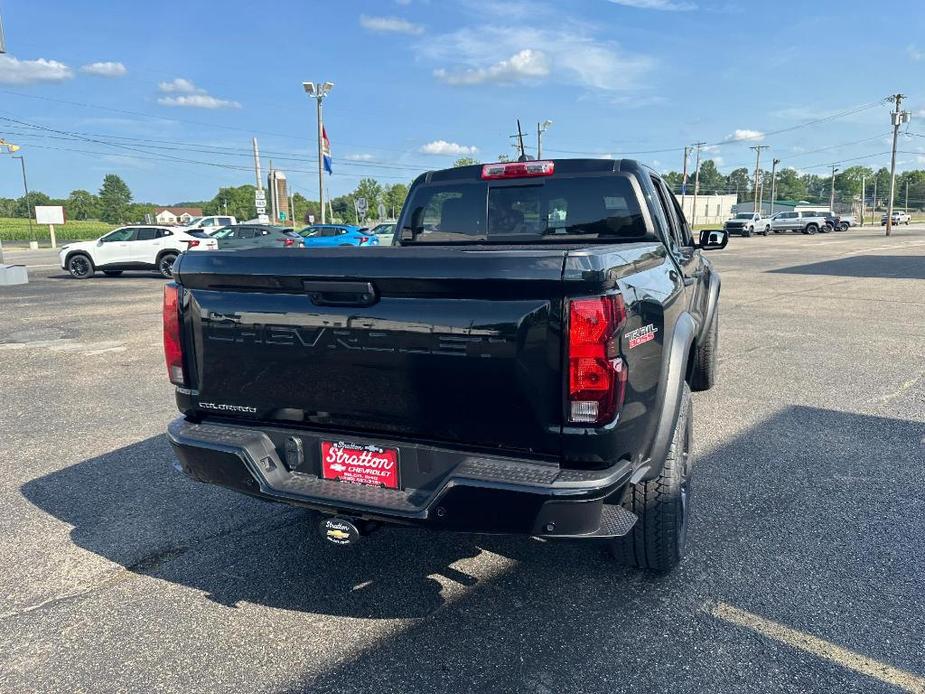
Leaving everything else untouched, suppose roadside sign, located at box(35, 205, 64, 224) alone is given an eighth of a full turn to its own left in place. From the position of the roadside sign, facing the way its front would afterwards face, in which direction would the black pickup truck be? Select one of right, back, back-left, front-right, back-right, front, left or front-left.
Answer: front-right

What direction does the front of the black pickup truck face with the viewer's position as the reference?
facing away from the viewer and to the right of the viewer

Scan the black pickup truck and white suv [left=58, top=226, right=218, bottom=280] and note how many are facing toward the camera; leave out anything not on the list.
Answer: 0

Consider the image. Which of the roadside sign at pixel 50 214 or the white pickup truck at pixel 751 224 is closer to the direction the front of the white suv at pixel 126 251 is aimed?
the roadside sign

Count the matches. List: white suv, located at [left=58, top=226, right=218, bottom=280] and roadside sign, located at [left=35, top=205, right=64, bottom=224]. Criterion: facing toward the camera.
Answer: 1

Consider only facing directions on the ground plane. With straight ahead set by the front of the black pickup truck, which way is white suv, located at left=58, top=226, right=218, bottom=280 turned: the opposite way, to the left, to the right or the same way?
to the left

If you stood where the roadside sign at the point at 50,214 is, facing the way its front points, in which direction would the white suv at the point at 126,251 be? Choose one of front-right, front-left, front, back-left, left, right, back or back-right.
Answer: front

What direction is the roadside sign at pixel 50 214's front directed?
toward the camera

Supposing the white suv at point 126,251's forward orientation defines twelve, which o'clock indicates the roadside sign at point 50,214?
The roadside sign is roughly at 1 o'clock from the white suv.

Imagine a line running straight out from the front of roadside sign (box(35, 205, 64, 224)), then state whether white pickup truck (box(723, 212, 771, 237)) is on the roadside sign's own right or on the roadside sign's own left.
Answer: on the roadside sign's own left

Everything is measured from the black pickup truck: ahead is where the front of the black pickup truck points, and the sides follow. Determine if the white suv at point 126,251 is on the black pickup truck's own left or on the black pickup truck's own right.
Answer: on the black pickup truck's own left

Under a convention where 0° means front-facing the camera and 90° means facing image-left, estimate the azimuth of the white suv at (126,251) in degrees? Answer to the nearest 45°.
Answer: approximately 135°
